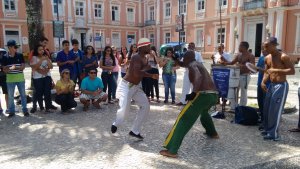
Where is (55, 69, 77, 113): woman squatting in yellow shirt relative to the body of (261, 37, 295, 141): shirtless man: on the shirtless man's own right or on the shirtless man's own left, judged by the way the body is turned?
on the shirtless man's own right

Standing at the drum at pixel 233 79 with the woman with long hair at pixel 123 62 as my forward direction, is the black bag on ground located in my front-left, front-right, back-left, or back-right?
back-left

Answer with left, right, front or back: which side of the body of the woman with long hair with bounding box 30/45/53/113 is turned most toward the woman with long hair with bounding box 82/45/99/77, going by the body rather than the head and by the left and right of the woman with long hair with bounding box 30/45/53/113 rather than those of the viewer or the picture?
left

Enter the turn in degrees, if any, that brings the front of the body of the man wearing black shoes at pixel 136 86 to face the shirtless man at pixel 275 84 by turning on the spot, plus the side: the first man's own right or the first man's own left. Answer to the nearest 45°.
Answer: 0° — they already face them

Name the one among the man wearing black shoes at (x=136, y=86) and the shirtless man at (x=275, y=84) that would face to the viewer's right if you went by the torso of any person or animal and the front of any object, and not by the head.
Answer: the man wearing black shoes at (x=136, y=86)

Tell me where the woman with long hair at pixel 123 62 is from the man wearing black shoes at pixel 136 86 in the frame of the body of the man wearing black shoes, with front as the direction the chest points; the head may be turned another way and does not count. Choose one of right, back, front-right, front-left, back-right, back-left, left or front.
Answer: left

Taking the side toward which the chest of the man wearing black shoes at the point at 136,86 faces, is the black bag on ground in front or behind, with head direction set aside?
in front

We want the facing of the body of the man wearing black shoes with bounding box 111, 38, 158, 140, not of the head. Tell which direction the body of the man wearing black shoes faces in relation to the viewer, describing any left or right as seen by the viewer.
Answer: facing to the right of the viewer

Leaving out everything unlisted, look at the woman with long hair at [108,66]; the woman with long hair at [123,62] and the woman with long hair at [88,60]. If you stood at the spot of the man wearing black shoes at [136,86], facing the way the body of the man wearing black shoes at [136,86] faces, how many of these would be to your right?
0

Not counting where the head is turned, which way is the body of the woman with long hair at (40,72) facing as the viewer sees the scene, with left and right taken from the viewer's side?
facing the viewer and to the right of the viewer

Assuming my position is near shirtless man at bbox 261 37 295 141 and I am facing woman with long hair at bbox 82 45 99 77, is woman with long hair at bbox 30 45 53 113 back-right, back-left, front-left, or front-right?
front-left

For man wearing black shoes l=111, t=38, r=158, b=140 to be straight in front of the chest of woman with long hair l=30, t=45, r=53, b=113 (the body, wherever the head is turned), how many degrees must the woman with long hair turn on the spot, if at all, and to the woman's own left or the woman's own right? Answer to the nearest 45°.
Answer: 0° — they already face them

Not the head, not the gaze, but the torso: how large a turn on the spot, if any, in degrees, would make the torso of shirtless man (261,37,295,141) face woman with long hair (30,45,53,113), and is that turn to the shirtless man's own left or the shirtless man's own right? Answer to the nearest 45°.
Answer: approximately 45° to the shirtless man's own right

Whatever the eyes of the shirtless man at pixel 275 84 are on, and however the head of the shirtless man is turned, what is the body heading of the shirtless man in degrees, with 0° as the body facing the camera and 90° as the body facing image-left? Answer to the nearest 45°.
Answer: approximately 45°

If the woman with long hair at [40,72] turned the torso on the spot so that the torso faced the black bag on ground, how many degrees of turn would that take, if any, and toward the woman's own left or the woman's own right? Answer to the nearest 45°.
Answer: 0° — they already face it

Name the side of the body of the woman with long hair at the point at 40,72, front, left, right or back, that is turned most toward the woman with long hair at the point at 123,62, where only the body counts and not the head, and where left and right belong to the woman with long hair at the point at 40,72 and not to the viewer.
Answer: left

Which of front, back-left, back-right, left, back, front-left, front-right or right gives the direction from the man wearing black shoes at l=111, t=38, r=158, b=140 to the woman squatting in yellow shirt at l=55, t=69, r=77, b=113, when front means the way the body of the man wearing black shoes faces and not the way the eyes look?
back-left
